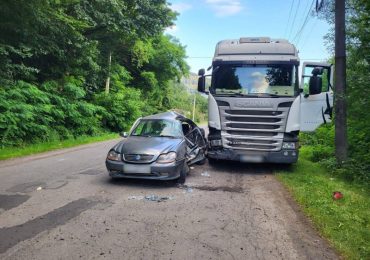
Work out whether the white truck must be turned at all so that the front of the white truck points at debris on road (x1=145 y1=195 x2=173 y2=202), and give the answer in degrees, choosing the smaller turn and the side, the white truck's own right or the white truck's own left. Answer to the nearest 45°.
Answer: approximately 45° to the white truck's own right

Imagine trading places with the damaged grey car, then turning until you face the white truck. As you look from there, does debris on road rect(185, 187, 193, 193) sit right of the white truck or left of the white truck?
right

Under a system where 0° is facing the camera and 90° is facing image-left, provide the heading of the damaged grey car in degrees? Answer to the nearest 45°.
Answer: approximately 45°

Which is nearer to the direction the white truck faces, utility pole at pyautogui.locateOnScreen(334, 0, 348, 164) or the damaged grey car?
the damaged grey car

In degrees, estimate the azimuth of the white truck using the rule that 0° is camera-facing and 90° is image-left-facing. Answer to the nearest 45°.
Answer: approximately 0°

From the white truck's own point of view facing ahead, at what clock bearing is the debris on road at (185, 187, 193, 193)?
The debris on road is roughly at 1 o'clock from the white truck.

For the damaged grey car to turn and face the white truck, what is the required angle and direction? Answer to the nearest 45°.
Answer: approximately 180°

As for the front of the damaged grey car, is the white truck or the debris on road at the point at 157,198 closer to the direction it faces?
the debris on road

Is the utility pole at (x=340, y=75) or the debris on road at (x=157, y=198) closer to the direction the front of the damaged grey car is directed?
the debris on road
